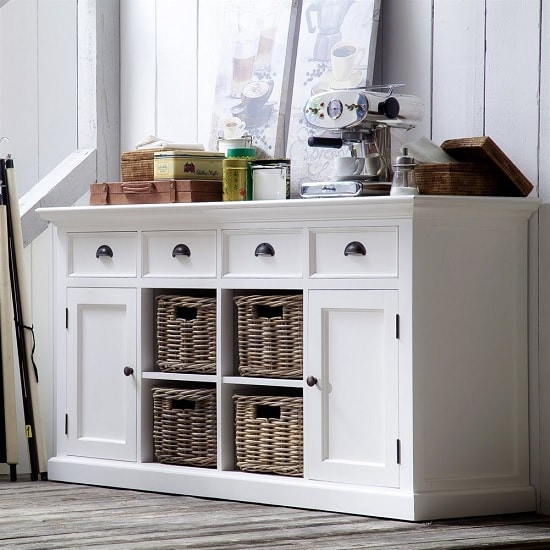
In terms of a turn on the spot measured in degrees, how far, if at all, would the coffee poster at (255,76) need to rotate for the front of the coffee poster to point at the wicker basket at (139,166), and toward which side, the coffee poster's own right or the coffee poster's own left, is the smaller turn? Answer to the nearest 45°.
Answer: approximately 45° to the coffee poster's own right

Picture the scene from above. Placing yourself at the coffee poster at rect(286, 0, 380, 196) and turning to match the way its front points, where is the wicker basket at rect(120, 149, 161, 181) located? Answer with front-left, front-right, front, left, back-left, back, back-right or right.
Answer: front-right

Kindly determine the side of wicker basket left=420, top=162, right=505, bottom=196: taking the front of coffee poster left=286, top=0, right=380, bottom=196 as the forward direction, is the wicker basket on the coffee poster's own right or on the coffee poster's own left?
on the coffee poster's own left
